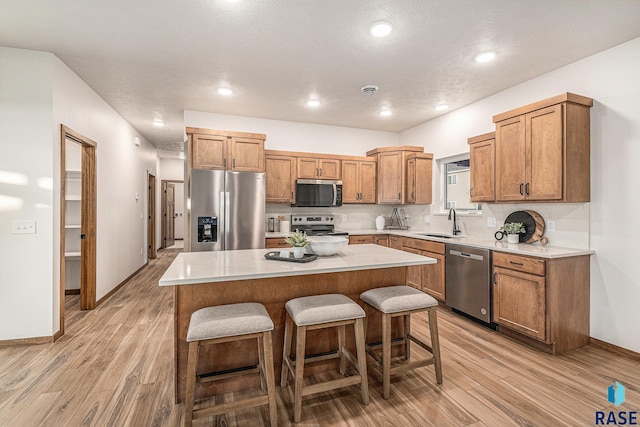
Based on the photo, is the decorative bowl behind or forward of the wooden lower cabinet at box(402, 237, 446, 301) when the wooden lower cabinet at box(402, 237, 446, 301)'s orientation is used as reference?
forward

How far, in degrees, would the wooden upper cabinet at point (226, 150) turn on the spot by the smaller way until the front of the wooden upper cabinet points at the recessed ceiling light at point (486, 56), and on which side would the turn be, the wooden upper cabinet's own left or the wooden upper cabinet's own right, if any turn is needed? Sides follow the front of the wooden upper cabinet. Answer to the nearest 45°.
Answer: approximately 45° to the wooden upper cabinet's own left

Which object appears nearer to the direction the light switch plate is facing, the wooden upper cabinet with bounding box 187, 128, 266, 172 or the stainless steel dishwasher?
the stainless steel dishwasher

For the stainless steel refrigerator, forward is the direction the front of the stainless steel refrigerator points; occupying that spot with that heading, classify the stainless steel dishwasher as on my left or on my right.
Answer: on my left

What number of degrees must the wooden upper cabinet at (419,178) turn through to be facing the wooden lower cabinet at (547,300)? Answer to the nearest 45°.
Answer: approximately 90° to its left

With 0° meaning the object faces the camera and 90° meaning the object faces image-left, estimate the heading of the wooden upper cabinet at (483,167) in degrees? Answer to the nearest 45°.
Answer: approximately 45°

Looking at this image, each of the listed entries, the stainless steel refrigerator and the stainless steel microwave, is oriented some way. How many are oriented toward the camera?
2
